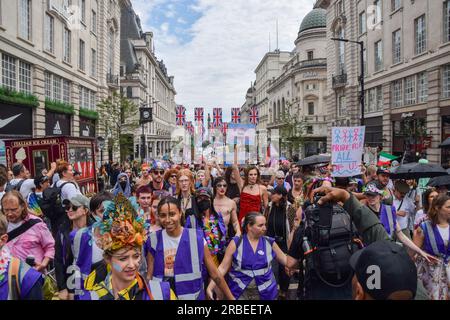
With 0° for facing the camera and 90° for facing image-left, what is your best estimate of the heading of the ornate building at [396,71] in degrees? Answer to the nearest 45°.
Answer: approximately 45°

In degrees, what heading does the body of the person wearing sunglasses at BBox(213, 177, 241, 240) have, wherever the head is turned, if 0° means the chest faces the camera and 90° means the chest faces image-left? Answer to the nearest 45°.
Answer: approximately 0°

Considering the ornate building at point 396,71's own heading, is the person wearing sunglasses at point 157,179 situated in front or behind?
in front

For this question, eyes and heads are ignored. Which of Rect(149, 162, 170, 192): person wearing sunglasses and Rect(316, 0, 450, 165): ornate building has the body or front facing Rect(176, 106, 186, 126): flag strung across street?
the ornate building

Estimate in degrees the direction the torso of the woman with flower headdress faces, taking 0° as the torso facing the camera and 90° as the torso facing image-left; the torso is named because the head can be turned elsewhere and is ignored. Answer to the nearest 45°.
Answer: approximately 315°

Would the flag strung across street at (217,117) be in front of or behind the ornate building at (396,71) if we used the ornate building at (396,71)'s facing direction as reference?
in front

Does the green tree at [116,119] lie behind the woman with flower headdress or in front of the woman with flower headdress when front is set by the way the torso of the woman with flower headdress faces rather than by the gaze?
behind

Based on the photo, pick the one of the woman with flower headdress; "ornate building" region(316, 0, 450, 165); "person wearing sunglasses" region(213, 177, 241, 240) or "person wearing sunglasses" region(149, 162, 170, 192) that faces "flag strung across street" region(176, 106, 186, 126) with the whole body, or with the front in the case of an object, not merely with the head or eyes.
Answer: the ornate building

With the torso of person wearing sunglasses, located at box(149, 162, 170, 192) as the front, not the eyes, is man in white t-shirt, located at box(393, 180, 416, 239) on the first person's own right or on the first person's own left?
on the first person's own left

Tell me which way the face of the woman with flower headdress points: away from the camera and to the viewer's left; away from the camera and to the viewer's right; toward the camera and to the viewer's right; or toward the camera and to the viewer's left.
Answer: toward the camera and to the viewer's right
